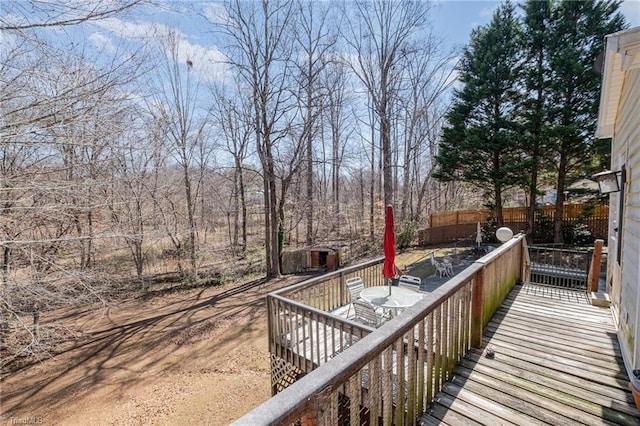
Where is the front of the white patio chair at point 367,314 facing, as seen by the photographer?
facing away from the viewer and to the right of the viewer

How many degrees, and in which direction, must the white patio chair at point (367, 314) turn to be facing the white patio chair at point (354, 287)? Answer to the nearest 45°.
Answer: approximately 45° to its left

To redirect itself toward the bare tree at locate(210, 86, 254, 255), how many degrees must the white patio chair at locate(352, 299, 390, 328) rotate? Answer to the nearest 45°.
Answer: approximately 90° to its left

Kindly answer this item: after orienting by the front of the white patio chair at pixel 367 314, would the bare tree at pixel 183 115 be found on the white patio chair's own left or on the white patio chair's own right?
on the white patio chair's own left

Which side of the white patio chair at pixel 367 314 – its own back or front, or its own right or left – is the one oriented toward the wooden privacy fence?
front

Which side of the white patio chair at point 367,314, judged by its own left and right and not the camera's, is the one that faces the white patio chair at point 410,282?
front

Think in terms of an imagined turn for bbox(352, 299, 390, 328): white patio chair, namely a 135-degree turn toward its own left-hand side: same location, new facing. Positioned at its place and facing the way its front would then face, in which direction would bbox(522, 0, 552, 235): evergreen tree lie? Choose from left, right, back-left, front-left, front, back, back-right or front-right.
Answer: back-right

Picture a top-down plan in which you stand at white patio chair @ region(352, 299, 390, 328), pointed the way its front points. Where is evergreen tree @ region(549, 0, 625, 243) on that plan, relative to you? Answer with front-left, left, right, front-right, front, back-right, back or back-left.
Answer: front

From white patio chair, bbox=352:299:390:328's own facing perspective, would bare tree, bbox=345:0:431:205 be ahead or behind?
ahead

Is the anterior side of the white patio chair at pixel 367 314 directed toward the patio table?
yes

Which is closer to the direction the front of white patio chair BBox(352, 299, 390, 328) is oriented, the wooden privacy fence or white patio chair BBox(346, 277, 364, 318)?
the wooden privacy fence

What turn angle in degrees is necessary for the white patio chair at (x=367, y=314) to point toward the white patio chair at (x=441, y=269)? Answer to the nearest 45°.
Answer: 0° — it already faces it
